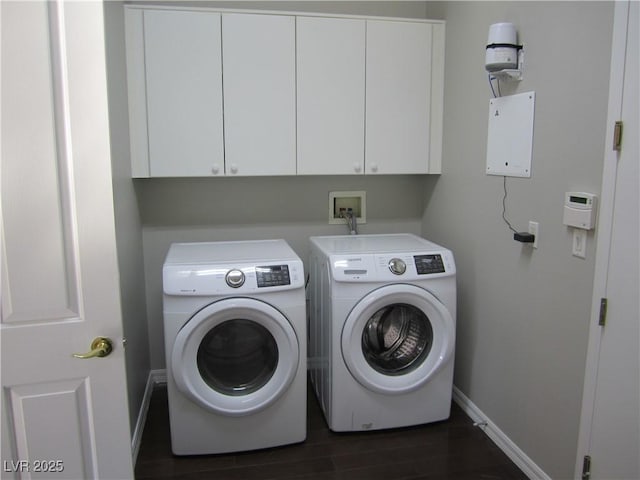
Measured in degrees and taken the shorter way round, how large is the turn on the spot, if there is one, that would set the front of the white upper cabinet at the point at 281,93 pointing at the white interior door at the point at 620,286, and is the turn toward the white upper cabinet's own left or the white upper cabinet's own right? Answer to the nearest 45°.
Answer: approximately 45° to the white upper cabinet's own left

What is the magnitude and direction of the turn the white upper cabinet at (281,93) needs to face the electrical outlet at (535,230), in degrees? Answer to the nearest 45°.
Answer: approximately 45° to its left

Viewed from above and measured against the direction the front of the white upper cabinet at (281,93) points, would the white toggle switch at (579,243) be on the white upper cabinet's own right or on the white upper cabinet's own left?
on the white upper cabinet's own left

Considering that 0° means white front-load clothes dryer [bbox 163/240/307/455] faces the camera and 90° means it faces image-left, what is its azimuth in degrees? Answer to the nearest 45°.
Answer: approximately 0°

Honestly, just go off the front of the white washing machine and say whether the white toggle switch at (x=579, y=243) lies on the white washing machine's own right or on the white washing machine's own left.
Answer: on the white washing machine's own left

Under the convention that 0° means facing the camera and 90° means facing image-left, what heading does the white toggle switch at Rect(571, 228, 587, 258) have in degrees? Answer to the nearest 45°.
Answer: approximately 45°

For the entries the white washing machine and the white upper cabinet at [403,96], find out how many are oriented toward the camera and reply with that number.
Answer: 2
